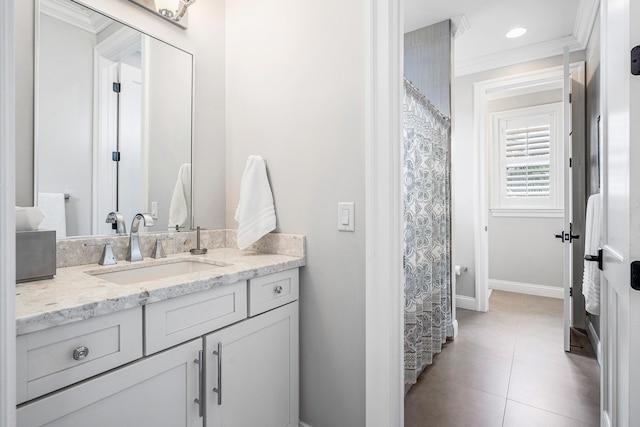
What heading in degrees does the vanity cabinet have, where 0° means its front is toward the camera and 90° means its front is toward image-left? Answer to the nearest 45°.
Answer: approximately 315°

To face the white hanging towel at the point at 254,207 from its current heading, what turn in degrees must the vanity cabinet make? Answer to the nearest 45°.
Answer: approximately 90° to its left

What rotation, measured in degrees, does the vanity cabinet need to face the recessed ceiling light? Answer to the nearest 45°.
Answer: approximately 45° to its left

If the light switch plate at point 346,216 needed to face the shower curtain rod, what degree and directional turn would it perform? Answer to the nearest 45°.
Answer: approximately 180°

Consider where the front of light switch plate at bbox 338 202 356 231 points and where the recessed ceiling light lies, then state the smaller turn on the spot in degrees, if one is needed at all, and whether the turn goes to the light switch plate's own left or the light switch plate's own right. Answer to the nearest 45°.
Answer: approximately 180°

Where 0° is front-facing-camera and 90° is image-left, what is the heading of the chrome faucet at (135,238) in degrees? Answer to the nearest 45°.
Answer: approximately 315°

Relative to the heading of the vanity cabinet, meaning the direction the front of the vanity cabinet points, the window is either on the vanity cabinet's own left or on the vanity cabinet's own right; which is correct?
on the vanity cabinet's own left
